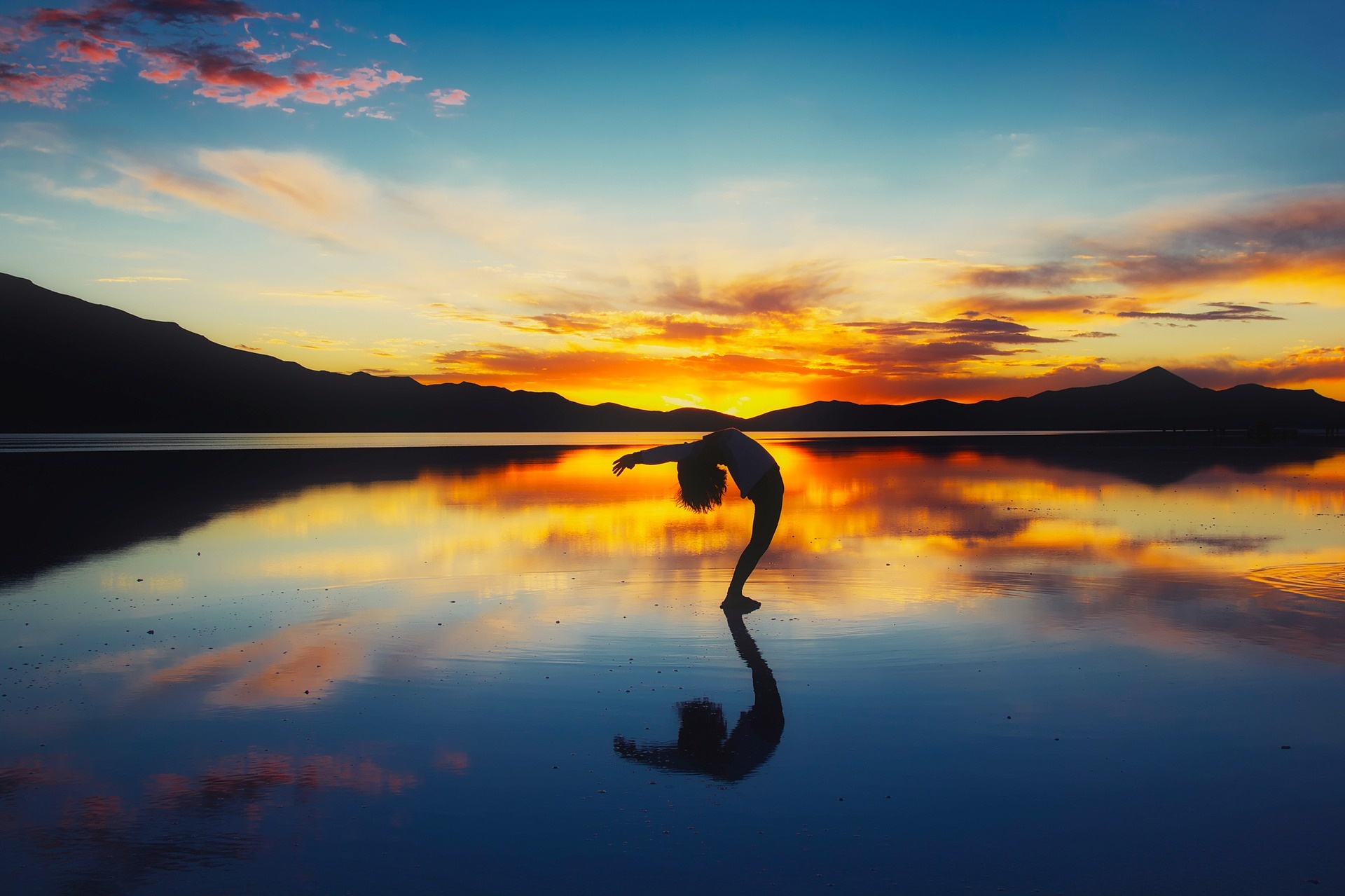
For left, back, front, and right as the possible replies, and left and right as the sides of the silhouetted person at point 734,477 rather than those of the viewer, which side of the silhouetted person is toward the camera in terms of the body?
right
